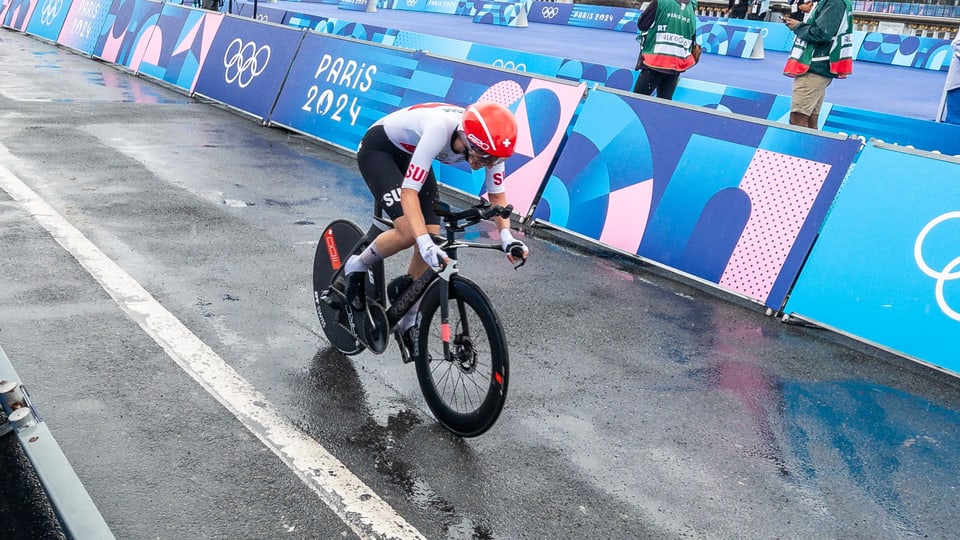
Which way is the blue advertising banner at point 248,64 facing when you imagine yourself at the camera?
facing the viewer and to the left of the viewer

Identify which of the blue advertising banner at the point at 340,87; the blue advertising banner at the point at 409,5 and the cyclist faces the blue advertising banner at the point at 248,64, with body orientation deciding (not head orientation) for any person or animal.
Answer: the blue advertising banner at the point at 409,5

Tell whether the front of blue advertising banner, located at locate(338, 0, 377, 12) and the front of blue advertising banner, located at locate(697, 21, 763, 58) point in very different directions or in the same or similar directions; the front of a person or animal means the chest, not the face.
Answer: same or similar directions

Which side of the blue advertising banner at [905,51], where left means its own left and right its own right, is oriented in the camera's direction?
front

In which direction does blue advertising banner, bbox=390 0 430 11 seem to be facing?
toward the camera

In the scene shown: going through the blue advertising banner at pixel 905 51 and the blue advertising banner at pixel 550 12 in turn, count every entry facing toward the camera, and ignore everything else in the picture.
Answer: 2

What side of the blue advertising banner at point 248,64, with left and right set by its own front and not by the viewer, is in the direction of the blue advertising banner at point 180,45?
right

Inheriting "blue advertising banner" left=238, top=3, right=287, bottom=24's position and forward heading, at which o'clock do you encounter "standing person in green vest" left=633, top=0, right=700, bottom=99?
The standing person in green vest is roughly at 10 o'clock from the blue advertising banner.

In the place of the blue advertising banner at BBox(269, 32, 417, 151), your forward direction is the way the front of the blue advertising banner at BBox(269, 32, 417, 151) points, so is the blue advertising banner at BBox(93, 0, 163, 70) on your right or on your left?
on your right

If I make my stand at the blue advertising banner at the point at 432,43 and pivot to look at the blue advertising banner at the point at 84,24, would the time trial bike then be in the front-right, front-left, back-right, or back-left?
back-left

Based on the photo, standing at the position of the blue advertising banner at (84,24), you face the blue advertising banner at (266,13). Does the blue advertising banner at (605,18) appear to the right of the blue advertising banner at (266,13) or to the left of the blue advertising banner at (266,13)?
right

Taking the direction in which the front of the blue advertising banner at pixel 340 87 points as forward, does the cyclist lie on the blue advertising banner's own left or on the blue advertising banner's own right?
on the blue advertising banner's own left

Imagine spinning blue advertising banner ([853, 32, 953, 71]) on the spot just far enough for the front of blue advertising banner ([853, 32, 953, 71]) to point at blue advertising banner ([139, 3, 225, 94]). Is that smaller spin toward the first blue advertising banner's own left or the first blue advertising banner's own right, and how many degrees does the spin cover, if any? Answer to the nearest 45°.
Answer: approximately 45° to the first blue advertising banner's own right

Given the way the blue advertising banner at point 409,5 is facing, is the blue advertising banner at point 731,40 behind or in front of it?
in front

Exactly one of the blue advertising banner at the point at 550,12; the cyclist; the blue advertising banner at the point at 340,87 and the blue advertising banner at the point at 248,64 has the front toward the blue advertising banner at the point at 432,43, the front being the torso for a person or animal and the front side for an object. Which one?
the blue advertising banner at the point at 550,12

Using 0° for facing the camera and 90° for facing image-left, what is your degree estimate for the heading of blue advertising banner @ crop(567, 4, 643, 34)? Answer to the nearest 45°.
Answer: approximately 0°

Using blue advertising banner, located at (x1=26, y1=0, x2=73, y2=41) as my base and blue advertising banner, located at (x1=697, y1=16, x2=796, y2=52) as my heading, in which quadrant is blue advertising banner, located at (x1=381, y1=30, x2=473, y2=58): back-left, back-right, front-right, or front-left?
front-right

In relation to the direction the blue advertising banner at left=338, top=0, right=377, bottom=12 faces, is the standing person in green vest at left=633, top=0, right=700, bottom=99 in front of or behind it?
in front

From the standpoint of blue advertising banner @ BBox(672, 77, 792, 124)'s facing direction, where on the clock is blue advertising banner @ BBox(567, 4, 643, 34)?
blue advertising banner @ BBox(567, 4, 643, 34) is roughly at 4 o'clock from blue advertising banner @ BBox(672, 77, 792, 124).

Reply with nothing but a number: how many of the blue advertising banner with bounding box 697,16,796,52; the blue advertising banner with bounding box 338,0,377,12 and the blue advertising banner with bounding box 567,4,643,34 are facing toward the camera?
3
